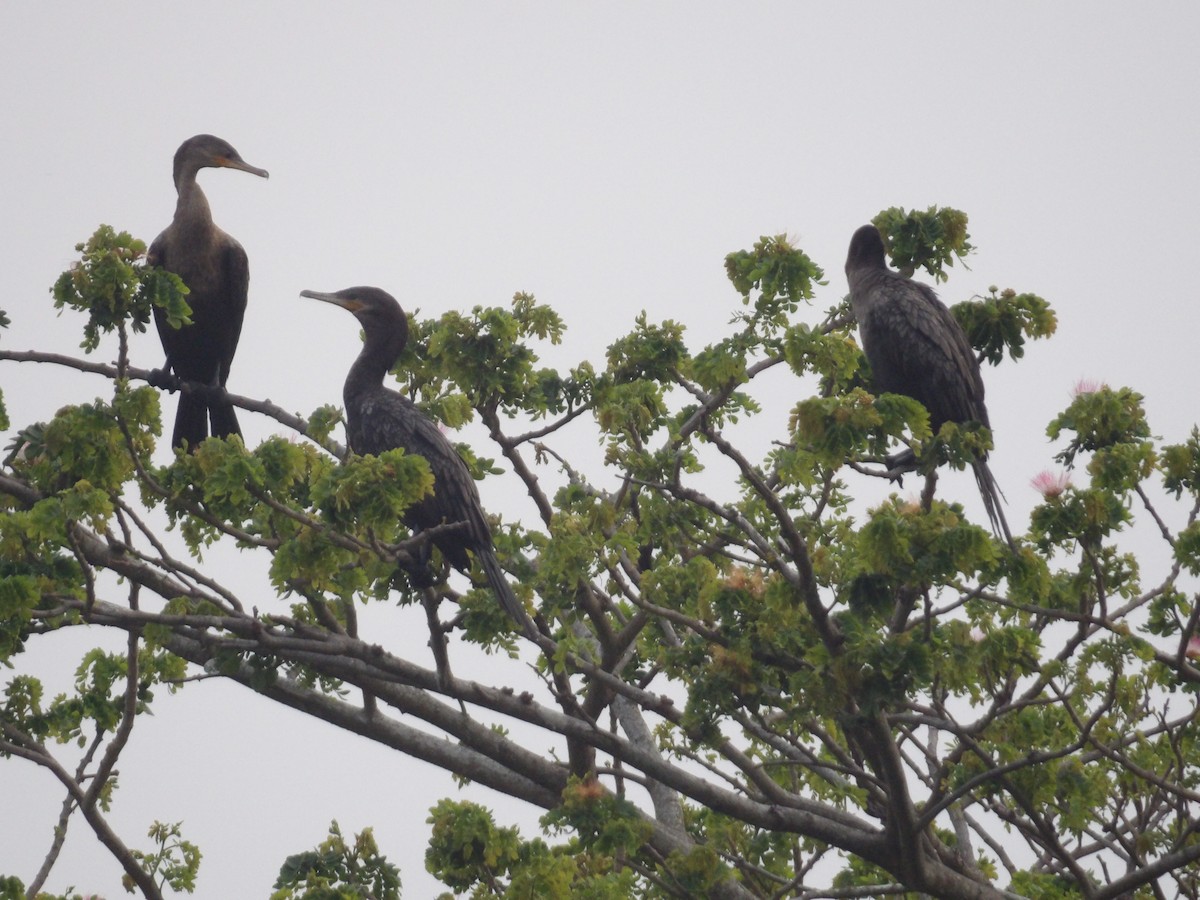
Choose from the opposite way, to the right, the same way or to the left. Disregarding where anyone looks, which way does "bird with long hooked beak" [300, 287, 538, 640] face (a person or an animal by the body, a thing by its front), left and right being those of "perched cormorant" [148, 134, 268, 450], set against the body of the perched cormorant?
to the right

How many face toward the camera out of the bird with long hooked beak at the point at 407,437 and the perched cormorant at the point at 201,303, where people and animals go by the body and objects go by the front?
1

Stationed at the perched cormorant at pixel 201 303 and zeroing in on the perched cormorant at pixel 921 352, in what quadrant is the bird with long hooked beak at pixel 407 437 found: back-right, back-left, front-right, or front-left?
front-right

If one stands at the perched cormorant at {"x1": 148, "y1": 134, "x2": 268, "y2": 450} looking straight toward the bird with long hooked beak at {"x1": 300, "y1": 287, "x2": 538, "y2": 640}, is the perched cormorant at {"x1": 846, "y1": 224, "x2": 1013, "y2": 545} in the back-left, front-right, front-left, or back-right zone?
front-left

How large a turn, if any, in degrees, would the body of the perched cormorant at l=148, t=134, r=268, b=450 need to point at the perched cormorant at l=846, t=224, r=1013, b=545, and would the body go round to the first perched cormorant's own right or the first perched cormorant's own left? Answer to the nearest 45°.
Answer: approximately 45° to the first perched cormorant's own left

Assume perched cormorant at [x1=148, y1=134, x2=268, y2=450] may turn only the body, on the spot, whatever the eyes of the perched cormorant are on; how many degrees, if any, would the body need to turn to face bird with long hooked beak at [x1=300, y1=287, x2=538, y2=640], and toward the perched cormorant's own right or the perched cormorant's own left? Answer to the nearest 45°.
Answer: approximately 45° to the perched cormorant's own left

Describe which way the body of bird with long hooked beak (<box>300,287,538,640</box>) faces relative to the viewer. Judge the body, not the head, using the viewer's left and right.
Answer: facing to the left of the viewer

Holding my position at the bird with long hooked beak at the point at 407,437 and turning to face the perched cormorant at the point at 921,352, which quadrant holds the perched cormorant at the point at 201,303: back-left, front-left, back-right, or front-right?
back-left

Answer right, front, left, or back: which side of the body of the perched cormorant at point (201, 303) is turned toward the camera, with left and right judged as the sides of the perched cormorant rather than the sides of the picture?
front

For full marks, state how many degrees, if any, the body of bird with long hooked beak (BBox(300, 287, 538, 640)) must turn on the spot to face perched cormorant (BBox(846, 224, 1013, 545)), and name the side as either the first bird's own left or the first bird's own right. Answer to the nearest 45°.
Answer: approximately 180°
